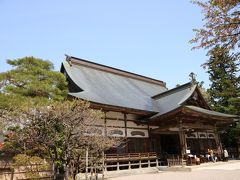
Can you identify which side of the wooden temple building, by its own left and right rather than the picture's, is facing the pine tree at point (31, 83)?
right

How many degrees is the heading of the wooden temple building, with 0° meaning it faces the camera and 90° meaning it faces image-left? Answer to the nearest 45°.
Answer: approximately 315°

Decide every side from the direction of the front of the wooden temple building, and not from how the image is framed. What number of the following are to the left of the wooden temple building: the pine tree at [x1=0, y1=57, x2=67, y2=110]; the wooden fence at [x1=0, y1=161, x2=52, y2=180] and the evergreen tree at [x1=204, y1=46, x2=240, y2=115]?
1

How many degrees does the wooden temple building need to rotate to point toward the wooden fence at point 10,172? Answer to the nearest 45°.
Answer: approximately 90° to its right

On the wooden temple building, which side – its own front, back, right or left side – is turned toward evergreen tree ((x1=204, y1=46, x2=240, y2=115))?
left
